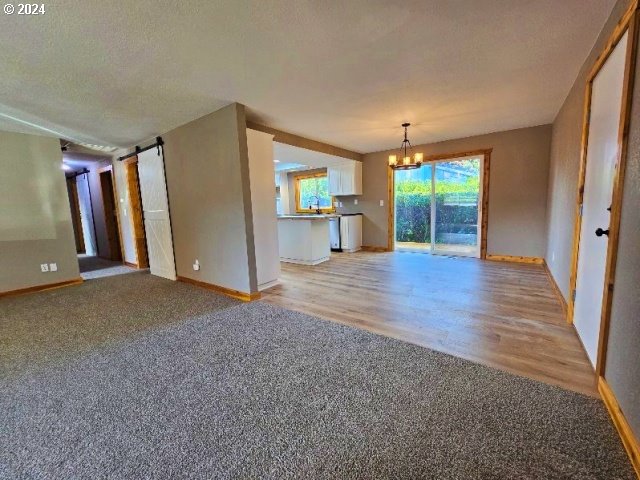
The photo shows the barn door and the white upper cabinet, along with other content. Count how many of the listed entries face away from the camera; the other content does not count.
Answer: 0

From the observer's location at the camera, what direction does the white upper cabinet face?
facing the viewer and to the left of the viewer

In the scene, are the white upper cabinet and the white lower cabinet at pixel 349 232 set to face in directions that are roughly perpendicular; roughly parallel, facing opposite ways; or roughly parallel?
roughly parallel

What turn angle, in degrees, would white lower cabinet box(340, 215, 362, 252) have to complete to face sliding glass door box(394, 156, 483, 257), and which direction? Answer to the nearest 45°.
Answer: approximately 135° to its left

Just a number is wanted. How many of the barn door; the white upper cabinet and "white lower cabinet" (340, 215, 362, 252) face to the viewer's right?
0

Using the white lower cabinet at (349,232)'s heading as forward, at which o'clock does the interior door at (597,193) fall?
The interior door is roughly at 10 o'clock from the white lower cabinet.

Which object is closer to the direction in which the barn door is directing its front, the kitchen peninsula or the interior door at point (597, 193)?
the interior door

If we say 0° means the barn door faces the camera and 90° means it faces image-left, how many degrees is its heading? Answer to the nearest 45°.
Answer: approximately 45°

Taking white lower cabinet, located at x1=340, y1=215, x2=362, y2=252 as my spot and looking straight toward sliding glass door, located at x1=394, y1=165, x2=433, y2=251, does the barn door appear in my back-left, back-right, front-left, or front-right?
back-right

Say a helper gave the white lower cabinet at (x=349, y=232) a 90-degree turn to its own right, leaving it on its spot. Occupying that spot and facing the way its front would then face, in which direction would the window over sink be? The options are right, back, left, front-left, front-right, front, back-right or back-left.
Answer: front

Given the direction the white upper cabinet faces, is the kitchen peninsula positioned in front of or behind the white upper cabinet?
in front

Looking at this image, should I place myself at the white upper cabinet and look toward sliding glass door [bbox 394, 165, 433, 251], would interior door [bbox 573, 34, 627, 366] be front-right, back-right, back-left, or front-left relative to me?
front-right

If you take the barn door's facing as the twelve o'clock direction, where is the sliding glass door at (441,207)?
The sliding glass door is roughly at 8 o'clock from the barn door.

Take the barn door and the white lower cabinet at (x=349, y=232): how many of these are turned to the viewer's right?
0

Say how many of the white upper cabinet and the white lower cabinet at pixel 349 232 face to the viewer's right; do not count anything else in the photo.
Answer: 0

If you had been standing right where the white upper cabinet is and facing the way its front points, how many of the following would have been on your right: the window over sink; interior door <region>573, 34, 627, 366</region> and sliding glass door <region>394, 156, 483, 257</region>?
1

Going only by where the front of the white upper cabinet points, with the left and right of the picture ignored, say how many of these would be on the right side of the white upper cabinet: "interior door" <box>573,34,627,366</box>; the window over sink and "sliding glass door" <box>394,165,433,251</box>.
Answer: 1

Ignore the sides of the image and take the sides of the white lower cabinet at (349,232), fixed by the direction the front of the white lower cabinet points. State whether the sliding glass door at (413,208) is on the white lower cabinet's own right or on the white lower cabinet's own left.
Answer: on the white lower cabinet's own left
